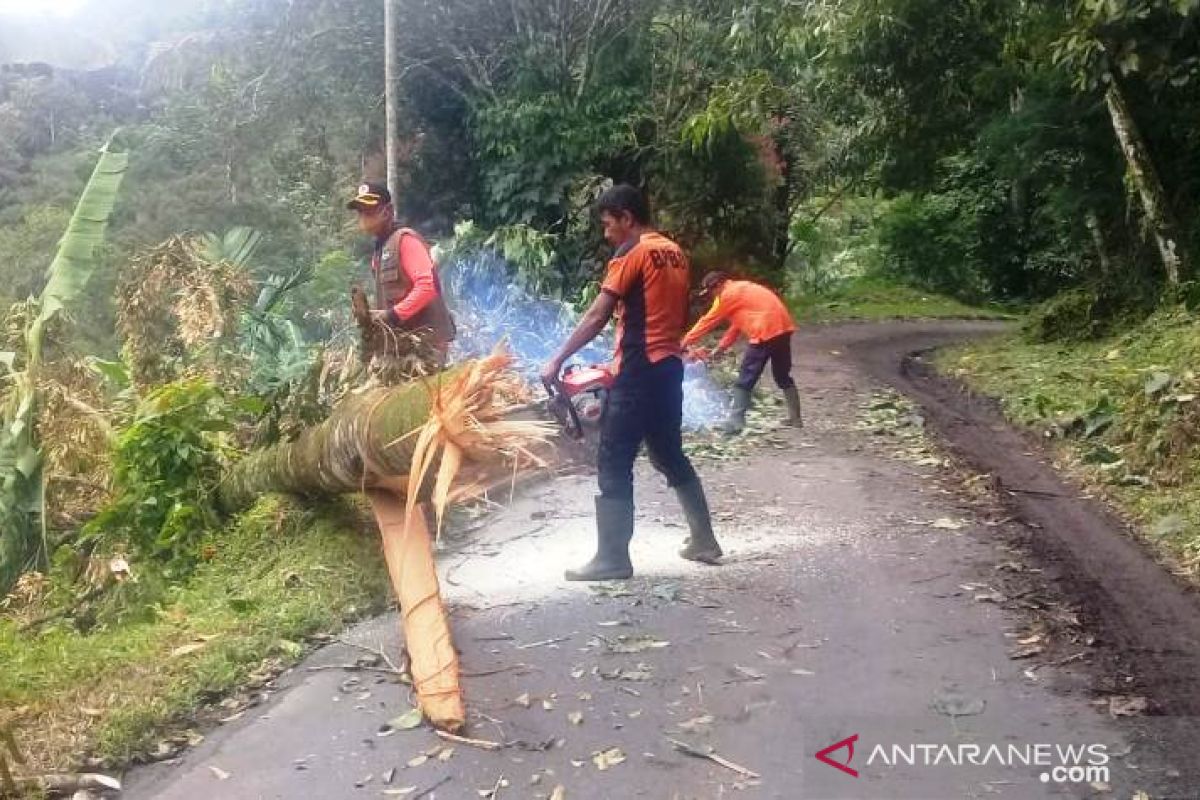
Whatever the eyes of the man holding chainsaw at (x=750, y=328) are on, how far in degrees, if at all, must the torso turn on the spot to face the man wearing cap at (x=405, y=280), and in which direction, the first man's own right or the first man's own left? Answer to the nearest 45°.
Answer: approximately 45° to the first man's own left

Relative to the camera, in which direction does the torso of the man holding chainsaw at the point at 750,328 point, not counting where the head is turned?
to the viewer's left
